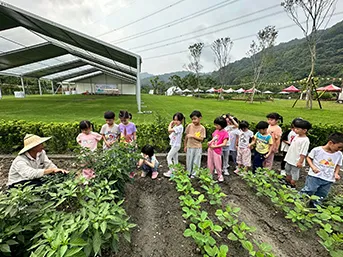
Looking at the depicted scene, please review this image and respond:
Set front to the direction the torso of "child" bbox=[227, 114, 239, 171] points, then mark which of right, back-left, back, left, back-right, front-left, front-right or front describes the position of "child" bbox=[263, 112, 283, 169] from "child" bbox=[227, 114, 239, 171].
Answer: back-left

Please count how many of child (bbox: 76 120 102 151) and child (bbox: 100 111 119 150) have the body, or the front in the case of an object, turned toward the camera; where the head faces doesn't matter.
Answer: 2

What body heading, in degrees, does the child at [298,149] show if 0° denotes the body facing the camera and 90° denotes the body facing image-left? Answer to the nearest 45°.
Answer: approximately 45°

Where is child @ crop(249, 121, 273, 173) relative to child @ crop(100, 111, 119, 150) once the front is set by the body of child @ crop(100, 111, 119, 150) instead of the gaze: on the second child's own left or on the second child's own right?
on the second child's own left

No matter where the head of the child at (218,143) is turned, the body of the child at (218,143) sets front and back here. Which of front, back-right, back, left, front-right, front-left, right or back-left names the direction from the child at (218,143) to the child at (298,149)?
back-left

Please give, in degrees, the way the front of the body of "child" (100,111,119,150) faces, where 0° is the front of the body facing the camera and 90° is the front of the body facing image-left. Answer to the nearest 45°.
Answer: approximately 0°

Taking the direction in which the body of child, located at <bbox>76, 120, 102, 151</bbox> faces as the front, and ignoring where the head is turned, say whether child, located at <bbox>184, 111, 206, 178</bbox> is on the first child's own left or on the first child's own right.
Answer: on the first child's own left

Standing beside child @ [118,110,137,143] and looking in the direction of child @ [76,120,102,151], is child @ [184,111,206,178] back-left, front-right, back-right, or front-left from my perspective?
back-left
